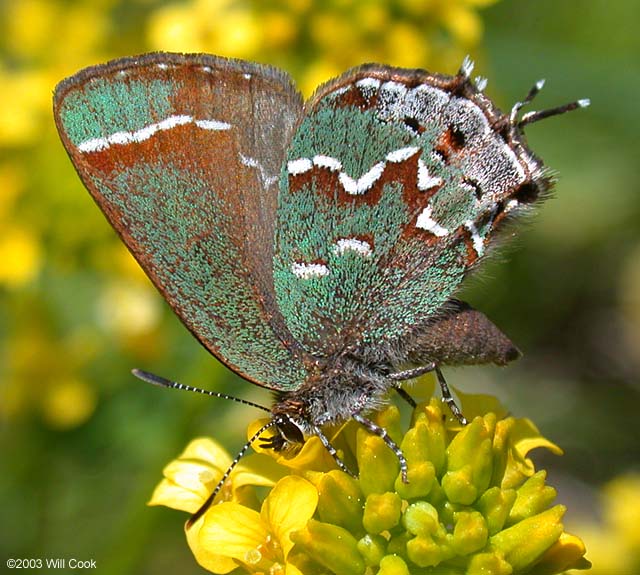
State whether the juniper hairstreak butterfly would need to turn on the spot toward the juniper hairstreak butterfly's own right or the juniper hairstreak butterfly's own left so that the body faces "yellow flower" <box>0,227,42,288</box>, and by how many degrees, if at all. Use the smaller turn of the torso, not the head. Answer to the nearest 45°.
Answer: approximately 45° to the juniper hairstreak butterfly's own right

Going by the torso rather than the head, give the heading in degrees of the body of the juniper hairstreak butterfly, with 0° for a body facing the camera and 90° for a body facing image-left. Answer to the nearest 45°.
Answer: approximately 90°
